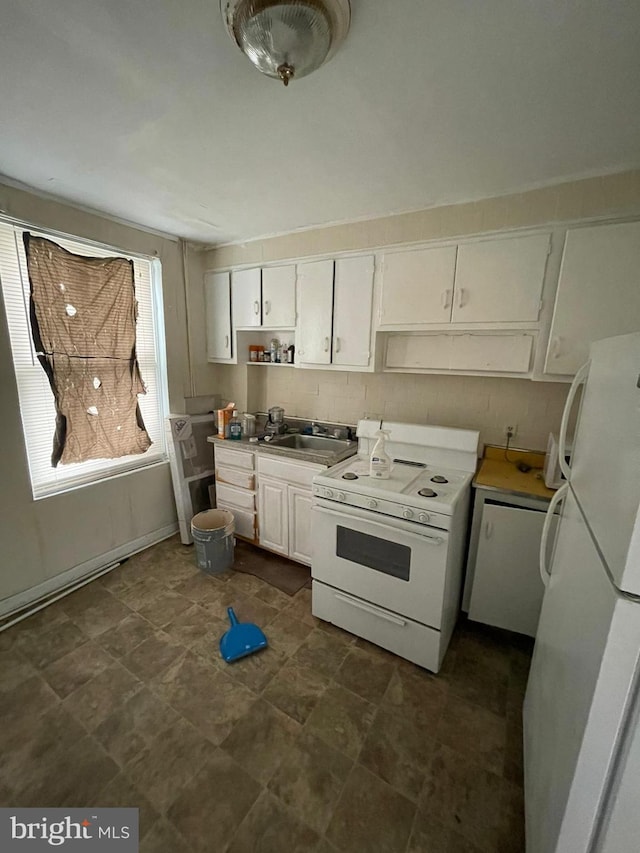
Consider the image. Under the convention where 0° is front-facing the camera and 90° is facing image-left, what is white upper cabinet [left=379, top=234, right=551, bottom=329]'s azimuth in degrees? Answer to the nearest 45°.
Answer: approximately 45°

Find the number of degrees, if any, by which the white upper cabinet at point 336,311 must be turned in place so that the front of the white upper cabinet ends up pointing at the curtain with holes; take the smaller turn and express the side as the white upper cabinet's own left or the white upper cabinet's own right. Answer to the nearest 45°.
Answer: approximately 45° to the white upper cabinet's own right

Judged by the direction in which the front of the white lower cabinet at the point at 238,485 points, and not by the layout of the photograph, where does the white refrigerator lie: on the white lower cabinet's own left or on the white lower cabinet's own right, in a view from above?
on the white lower cabinet's own left

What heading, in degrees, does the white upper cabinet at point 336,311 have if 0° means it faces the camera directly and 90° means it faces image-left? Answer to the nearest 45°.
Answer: approximately 45°

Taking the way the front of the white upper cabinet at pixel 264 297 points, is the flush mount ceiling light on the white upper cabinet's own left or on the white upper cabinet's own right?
on the white upper cabinet's own left

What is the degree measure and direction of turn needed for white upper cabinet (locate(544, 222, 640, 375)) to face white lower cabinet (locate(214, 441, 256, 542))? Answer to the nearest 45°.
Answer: approximately 45° to its right

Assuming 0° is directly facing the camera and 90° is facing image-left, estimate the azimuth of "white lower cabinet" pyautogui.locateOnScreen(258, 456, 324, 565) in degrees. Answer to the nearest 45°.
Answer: approximately 45°

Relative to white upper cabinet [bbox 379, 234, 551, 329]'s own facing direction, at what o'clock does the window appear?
The window is roughly at 1 o'clock from the white upper cabinet.
